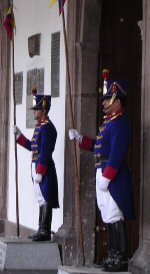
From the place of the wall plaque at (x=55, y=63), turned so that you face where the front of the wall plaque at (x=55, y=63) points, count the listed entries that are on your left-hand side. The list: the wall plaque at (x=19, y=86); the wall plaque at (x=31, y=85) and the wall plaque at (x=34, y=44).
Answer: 0

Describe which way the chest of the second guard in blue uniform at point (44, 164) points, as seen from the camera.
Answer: to the viewer's left

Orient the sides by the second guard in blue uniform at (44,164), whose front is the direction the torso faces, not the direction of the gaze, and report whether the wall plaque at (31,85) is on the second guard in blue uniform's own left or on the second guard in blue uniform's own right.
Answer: on the second guard in blue uniform's own right

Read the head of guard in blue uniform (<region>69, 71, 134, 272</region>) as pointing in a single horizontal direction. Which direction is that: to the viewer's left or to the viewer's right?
to the viewer's left

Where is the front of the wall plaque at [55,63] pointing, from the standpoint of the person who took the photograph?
facing the viewer and to the left of the viewer

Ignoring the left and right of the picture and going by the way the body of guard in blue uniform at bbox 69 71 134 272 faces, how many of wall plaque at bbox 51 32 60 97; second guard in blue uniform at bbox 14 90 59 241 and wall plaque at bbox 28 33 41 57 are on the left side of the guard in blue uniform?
0

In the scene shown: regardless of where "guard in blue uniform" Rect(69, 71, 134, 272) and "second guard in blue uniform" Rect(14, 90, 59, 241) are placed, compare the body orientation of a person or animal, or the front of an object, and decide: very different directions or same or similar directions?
same or similar directions

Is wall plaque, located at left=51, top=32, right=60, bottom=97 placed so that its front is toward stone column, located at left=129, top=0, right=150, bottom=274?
no

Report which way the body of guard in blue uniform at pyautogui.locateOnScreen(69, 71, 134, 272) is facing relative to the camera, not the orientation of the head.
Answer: to the viewer's left

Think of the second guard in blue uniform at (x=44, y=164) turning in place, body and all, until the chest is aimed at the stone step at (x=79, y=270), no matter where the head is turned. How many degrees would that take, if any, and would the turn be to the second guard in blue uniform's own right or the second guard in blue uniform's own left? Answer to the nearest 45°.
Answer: approximately 90° to the second guard in blue uniform's own left

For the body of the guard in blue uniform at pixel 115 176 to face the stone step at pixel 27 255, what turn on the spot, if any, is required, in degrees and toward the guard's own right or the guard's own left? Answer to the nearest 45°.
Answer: approximately 45° to the guard's own right

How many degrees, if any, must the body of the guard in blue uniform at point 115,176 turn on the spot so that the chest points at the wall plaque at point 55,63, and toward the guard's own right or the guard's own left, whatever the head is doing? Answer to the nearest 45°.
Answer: approximately 90° to the guard's own right

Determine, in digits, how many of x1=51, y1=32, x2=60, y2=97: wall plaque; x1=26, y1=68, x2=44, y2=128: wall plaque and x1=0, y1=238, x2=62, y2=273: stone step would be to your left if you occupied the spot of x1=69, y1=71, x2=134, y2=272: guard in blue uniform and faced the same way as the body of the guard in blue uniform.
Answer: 0
